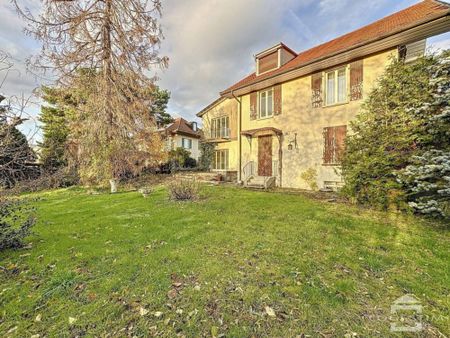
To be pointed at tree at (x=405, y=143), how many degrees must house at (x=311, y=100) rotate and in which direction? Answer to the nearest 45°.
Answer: approximately 90° to its left

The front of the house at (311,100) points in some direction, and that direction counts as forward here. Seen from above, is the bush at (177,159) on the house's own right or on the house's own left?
on the house's own right

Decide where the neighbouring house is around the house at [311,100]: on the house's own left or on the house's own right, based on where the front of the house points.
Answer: on the house's own right

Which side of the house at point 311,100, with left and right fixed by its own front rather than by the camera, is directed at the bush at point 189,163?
right

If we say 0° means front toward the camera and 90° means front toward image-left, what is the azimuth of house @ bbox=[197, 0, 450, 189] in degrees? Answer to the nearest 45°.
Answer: approximately 45°
